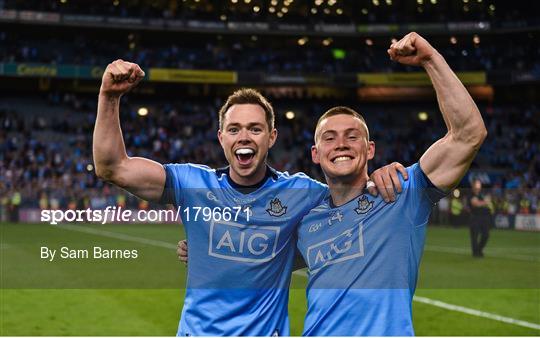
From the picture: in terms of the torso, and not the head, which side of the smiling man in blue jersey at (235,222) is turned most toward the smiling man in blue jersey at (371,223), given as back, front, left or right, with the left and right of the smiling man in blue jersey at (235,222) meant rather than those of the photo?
left

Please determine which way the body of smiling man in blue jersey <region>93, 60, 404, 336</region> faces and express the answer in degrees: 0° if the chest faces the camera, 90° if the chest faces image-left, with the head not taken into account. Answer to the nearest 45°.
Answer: approximately 0°

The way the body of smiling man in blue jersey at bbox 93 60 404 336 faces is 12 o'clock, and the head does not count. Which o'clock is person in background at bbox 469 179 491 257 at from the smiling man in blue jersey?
The person in background is roughly at 7 o'clock from the smiling man in blue jersey.

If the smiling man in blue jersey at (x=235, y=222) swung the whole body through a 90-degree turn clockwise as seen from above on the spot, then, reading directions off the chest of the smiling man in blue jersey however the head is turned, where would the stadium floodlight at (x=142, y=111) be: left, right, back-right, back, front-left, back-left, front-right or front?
right
